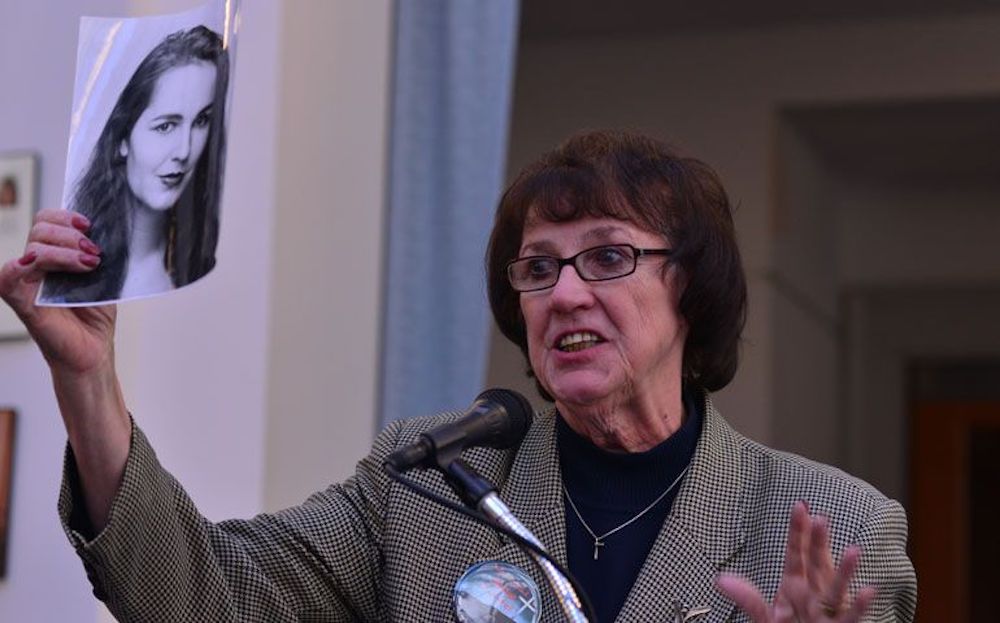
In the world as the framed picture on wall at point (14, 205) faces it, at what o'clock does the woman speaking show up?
The woman speaking is roughly at 11 o'clock from the framed picture on wall.

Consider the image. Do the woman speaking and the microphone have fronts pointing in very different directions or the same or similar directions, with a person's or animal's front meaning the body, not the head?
very different directions

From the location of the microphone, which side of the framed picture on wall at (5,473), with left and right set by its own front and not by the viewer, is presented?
front

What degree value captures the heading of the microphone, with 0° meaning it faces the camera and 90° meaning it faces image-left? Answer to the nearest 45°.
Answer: approximately 225°

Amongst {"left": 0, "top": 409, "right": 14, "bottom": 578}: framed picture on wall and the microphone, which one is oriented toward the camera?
the framed picture on wall

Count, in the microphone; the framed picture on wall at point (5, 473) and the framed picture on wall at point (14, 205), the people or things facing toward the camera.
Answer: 2

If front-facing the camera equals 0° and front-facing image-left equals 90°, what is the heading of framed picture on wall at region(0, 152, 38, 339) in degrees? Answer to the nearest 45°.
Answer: approximately 0°

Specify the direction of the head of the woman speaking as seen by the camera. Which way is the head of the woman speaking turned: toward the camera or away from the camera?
toward the camera

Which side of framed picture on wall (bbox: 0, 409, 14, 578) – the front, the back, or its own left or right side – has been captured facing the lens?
front

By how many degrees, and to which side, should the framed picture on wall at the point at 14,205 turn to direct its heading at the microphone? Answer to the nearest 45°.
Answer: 0° — it already faces it

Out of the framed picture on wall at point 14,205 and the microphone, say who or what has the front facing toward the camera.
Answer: the framed picture on wall
